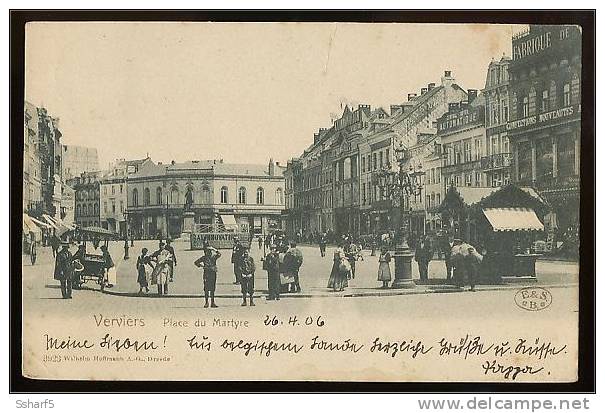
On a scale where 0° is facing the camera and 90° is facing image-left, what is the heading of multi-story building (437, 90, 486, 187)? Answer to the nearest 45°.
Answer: approximately 45°

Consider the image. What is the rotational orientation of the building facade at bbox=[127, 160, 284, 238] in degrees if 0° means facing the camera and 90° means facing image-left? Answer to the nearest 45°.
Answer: approximately 0°

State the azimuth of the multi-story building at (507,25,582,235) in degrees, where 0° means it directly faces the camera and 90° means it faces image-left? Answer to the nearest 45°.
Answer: approximately 45°

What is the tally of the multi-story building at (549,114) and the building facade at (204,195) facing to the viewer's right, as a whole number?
0
